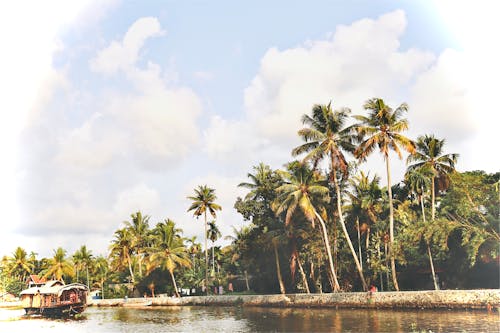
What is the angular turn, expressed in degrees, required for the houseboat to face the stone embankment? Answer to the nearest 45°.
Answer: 0° — it already faces it

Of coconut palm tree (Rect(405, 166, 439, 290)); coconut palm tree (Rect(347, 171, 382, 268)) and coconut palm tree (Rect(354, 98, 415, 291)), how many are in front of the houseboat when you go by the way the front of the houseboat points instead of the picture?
3

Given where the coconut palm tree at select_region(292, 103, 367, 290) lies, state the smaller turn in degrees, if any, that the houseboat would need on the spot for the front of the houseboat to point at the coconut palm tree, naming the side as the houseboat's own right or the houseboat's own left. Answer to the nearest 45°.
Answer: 0° — it already faces it

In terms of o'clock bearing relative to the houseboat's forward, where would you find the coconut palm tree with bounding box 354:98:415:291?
The coconut palm tree is roughly at 12 o'clock from the houseboat.
